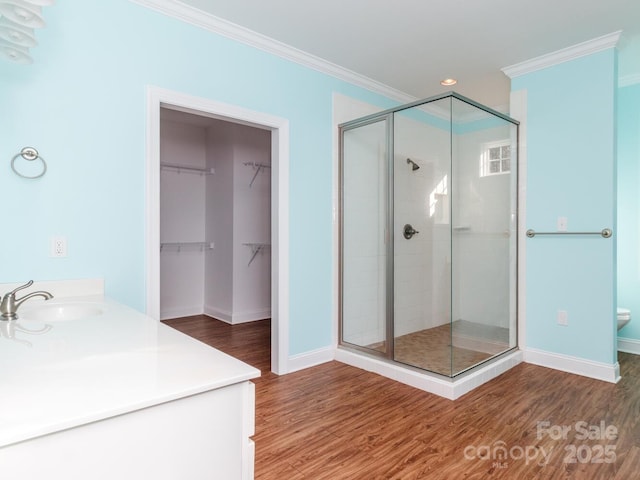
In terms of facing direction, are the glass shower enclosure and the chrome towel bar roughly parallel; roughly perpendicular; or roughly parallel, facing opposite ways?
roughly parallel

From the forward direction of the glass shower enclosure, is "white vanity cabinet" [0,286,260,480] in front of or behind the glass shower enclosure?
in front

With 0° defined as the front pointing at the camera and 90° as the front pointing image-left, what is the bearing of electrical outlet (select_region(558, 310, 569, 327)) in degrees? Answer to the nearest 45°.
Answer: approximately 45°

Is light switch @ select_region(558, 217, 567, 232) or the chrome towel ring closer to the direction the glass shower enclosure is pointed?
the chrome towel ring

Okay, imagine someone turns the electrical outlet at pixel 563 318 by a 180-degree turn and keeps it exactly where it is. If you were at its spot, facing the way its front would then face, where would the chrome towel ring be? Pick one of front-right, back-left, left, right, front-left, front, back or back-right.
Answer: back

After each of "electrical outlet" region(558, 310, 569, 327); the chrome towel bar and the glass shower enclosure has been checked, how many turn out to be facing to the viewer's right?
0

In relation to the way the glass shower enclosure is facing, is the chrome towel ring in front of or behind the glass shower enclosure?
in front

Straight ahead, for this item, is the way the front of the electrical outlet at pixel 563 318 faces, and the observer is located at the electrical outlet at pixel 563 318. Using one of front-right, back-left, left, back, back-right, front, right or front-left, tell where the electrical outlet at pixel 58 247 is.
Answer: front

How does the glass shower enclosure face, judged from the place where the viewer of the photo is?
facing the viewer and to the left of the viewer

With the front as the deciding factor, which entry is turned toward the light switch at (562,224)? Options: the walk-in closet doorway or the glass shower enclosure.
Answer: the walk-in closet doorway

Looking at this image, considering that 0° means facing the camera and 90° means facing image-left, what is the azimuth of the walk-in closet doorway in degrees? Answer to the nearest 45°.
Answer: approximately 315°

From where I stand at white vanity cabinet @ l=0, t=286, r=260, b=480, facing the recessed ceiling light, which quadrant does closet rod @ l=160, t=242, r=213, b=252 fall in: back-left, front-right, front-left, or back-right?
front-left
